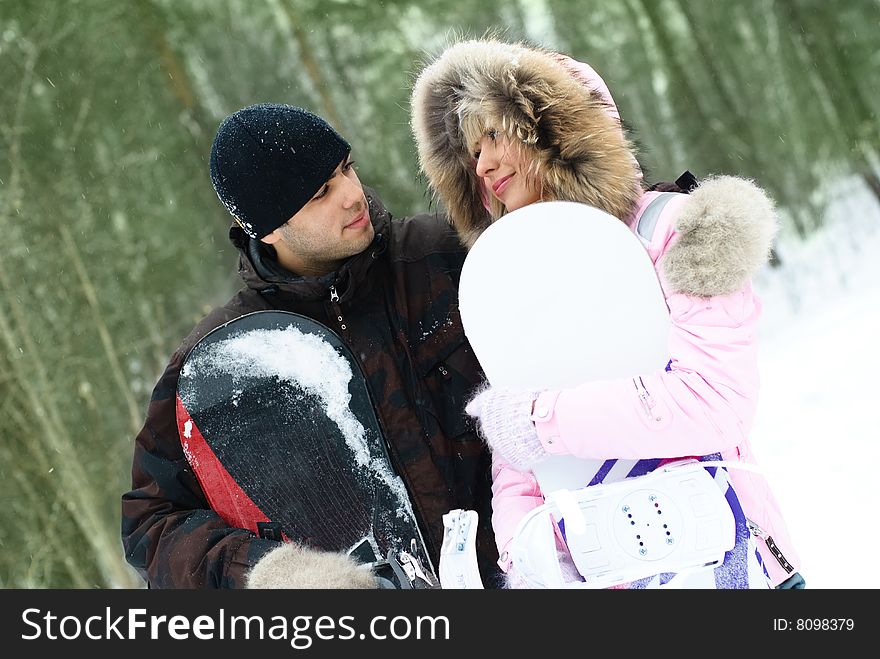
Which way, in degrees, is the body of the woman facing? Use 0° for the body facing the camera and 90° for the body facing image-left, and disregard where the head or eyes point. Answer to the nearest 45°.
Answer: approximately 45°

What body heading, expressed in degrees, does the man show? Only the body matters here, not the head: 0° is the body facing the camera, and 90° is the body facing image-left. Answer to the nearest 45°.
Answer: approximately 315°

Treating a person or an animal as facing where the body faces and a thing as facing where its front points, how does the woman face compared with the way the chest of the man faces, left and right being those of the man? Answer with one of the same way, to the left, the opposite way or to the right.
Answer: to the right

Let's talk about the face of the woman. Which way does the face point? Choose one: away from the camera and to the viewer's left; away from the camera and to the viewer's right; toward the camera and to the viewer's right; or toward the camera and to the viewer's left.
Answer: toward the camera and to the viewer's left

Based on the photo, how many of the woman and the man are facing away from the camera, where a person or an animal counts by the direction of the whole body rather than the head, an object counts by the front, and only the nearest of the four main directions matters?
0
